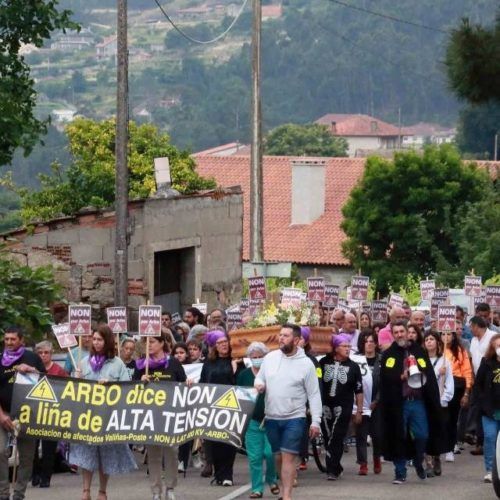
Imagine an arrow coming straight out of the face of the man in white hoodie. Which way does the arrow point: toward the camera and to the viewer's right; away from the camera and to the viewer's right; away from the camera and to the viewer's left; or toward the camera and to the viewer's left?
toward the camera and to the viewer's left

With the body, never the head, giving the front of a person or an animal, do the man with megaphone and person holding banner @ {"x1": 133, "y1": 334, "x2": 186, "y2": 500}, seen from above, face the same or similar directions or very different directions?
same or similar directions

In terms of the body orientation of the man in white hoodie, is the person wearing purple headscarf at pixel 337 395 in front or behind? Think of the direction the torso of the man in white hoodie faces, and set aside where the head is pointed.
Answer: behind

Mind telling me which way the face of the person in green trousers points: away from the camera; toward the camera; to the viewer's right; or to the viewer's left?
toward the camera

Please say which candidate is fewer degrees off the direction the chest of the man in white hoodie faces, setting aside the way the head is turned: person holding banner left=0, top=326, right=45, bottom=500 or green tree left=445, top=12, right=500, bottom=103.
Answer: the person holding banner

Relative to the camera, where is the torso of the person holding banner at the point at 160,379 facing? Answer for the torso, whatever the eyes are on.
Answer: toward the camera

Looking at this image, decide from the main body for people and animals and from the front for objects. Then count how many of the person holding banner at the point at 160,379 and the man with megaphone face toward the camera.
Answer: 2

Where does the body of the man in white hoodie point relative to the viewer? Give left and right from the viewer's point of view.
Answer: facing the viewer and to the left of the viewer

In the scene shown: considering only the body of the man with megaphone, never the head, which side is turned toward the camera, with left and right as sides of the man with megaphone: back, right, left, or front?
front

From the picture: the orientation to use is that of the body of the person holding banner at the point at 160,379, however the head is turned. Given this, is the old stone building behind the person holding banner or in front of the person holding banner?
behind

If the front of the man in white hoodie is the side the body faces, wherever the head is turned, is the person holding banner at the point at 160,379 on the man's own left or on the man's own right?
on the man's own right

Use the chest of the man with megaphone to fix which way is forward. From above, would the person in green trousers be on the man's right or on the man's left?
on the man's right
